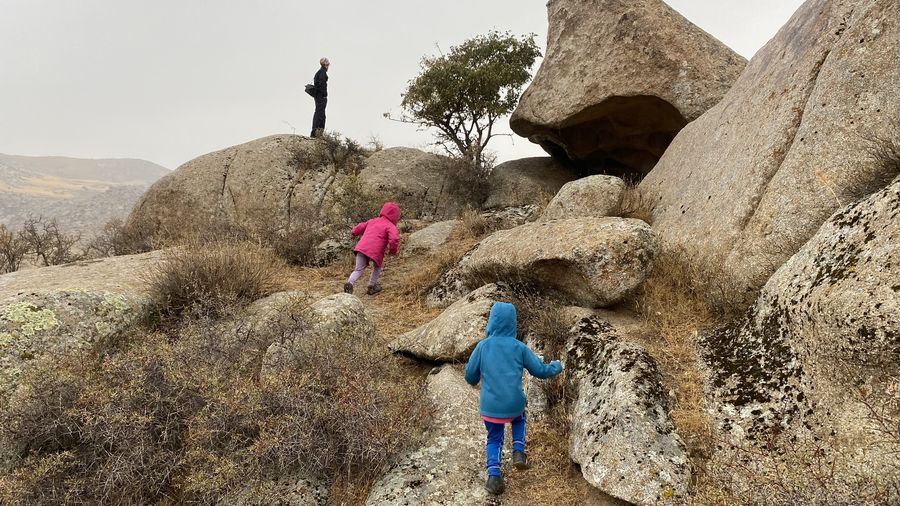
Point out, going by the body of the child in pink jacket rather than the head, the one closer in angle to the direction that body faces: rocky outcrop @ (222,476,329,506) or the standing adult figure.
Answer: the standing adult figure

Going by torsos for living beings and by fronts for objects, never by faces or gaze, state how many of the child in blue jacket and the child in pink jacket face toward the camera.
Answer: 0

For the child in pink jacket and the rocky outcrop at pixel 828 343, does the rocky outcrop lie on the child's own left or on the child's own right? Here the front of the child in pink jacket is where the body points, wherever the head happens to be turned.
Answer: on the child's own right

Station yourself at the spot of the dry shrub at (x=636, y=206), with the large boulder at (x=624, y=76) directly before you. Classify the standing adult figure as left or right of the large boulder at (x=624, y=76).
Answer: left

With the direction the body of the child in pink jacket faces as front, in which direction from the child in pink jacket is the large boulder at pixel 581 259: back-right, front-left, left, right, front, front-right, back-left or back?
right

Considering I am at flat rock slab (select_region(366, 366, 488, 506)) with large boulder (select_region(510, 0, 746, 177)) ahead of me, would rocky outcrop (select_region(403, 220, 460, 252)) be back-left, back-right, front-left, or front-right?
front-left

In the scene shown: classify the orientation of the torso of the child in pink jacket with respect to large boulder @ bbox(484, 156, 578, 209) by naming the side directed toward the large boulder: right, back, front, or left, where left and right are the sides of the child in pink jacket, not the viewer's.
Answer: front

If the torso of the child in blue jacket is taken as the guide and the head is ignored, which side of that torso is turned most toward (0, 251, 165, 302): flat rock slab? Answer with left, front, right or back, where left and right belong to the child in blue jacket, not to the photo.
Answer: left

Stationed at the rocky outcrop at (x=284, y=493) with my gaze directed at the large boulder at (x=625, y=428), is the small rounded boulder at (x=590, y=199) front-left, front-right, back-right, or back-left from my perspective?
front-left

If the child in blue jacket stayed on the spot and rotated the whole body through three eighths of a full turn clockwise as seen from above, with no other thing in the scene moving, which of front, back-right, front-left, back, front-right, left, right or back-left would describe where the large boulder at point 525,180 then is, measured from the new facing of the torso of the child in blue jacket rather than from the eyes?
back-left

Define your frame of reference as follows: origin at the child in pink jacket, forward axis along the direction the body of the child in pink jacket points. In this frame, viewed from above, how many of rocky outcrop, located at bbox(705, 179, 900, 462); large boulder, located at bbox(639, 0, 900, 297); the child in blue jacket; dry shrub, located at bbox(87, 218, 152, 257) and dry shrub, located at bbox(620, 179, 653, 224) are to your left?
1

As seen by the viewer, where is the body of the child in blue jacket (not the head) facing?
away from the camera

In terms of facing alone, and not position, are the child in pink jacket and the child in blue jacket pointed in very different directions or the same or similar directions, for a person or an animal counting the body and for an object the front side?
same or similar directions

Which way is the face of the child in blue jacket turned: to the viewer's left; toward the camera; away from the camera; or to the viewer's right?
away from the camera

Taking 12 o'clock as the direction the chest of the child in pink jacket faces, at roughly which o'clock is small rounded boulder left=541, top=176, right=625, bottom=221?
The small rounded boulder is roughly at 2 o'clock from the child in pink jacket.

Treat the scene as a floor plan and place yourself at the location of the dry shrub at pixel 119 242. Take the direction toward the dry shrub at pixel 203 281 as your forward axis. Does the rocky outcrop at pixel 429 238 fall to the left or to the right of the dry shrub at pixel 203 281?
left

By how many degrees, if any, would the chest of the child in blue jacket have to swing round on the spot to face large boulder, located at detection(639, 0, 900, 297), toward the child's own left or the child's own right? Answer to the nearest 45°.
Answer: approximately 45° to the child's own right
